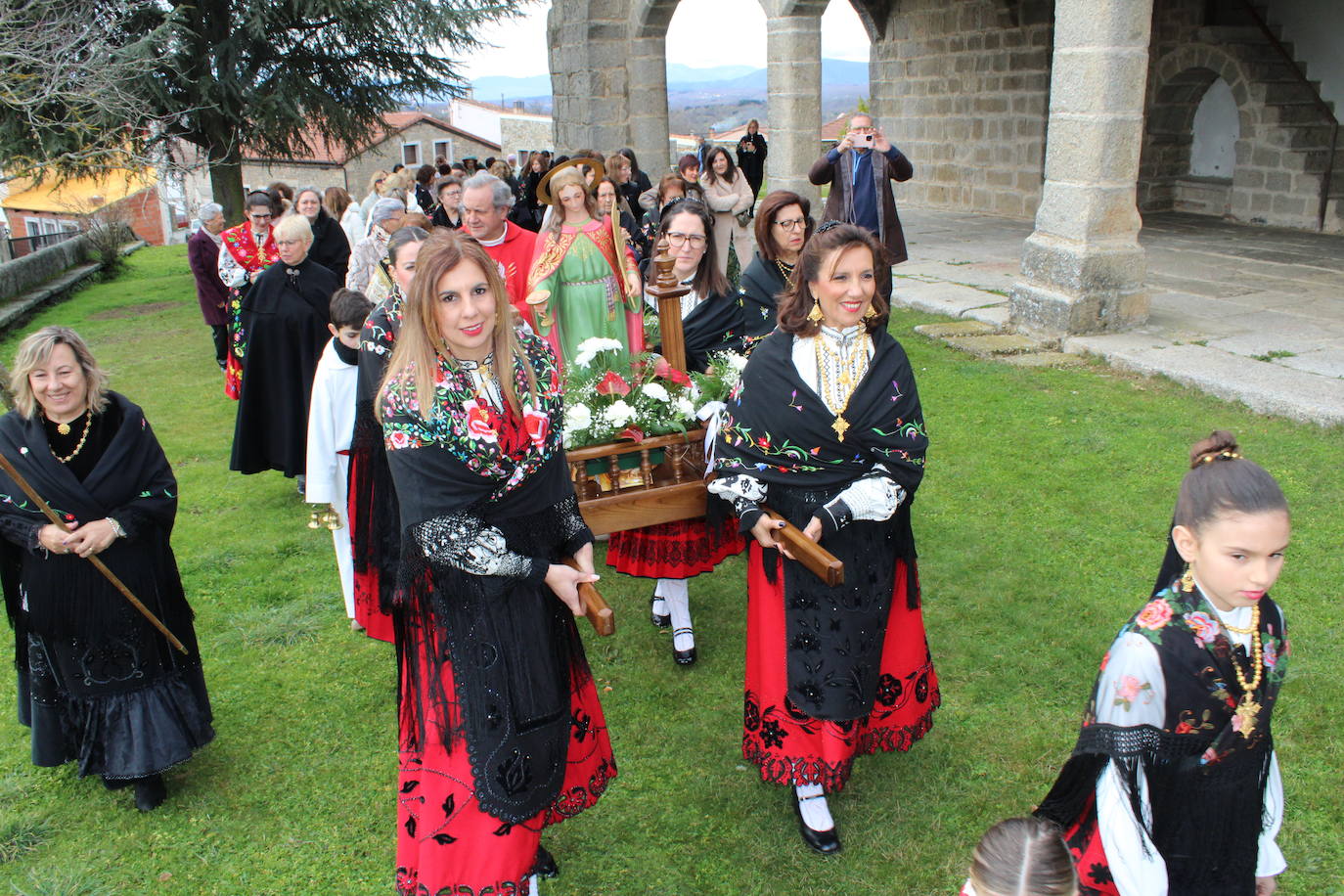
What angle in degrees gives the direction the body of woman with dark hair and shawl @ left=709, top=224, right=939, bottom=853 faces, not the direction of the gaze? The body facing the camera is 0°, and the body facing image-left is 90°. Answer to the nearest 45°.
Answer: approximately 0°

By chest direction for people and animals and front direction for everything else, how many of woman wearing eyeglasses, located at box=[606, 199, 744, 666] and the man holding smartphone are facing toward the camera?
2

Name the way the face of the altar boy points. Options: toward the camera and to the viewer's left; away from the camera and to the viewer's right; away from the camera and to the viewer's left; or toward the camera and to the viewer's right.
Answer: toward the camera and to the viewer's right

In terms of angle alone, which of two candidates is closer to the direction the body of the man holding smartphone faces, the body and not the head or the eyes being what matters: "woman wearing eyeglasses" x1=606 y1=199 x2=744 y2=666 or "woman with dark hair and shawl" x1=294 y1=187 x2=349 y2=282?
the woman wearing eyeglasses

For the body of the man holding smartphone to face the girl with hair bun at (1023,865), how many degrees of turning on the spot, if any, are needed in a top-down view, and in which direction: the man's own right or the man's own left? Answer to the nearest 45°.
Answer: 0° — they already face them

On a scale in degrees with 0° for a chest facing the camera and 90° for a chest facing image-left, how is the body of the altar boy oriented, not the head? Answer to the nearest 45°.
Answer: approximately 315°

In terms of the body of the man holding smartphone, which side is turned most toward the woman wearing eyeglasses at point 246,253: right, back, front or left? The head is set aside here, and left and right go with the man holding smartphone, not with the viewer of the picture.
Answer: right

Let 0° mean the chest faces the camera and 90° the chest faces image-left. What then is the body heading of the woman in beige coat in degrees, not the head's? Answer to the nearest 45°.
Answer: approximately 0°
